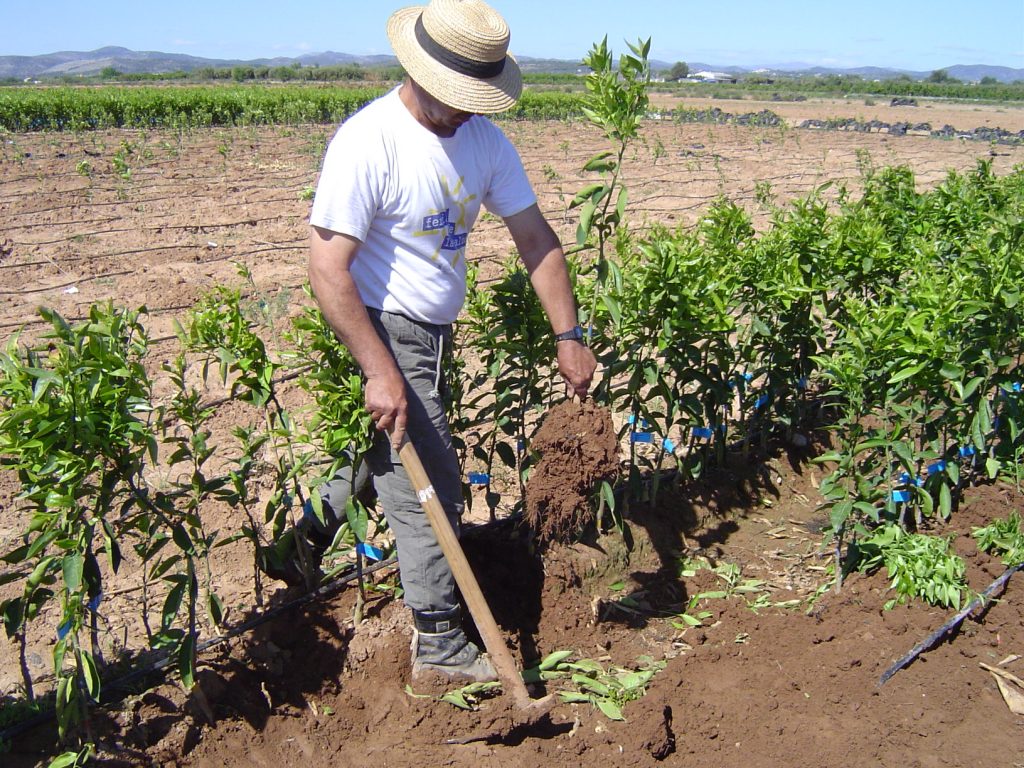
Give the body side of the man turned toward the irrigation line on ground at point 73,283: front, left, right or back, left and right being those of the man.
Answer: back

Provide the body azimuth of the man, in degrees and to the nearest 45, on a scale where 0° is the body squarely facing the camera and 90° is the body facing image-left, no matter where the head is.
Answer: approximately 315°

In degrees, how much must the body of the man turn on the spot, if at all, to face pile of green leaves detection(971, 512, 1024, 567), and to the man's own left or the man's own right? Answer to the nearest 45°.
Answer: approximately 45° to the man's own left

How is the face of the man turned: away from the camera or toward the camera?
toward the camera

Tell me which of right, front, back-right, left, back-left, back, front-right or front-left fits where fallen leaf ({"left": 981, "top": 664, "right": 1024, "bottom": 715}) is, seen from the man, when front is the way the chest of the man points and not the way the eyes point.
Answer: front-left

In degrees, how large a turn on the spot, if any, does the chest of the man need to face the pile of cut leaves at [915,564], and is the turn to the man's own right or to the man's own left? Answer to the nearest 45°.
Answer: approximately 45° to the man's own left
